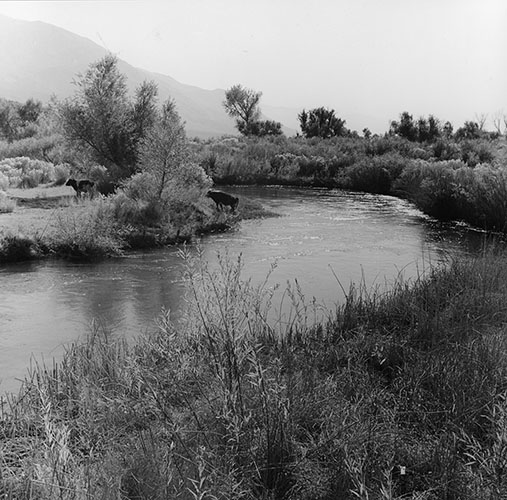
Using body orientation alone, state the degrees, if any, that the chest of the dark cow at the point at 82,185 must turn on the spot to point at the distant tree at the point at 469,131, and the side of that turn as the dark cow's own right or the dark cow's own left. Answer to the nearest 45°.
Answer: approximately 135° to the dark cow's own right

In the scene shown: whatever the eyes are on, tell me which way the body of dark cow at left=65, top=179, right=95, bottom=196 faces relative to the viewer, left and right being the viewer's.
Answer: facing to the left of the viewer

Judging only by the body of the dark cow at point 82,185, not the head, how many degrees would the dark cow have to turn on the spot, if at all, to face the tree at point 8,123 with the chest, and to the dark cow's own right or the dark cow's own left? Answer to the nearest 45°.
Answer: approximately 90° to the dark cow's own right

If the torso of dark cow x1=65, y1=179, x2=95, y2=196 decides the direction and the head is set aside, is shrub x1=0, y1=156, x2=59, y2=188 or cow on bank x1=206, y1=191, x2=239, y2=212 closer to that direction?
the shrub

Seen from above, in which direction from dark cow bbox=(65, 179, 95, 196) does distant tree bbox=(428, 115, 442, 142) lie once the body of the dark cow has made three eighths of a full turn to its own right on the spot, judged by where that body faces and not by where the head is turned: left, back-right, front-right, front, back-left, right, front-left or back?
front

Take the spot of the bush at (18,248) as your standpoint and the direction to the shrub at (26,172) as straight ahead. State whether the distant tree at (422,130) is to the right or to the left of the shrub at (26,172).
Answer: right

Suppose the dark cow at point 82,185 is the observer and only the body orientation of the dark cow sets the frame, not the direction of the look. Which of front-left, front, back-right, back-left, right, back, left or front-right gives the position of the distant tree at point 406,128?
back-right

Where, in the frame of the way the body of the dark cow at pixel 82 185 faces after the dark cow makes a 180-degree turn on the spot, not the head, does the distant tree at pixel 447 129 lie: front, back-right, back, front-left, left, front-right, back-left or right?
front-left

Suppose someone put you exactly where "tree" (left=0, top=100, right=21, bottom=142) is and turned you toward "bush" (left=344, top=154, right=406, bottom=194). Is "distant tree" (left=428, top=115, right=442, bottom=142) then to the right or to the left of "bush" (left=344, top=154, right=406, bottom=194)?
left

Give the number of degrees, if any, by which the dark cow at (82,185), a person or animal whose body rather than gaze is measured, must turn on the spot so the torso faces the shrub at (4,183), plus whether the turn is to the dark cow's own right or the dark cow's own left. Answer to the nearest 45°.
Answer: approximately 45° to the dark cow's own right

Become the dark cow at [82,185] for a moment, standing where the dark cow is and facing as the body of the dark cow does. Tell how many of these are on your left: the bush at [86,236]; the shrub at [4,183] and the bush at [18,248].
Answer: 2

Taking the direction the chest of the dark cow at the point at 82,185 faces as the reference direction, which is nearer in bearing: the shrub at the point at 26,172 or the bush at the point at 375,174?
the shrub

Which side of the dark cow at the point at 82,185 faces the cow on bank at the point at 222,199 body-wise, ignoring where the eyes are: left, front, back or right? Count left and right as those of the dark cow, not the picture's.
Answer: back

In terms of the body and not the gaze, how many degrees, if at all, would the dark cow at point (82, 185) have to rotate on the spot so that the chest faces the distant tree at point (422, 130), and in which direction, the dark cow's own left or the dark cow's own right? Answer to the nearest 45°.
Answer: approximately 135° to the dark cow's own right
